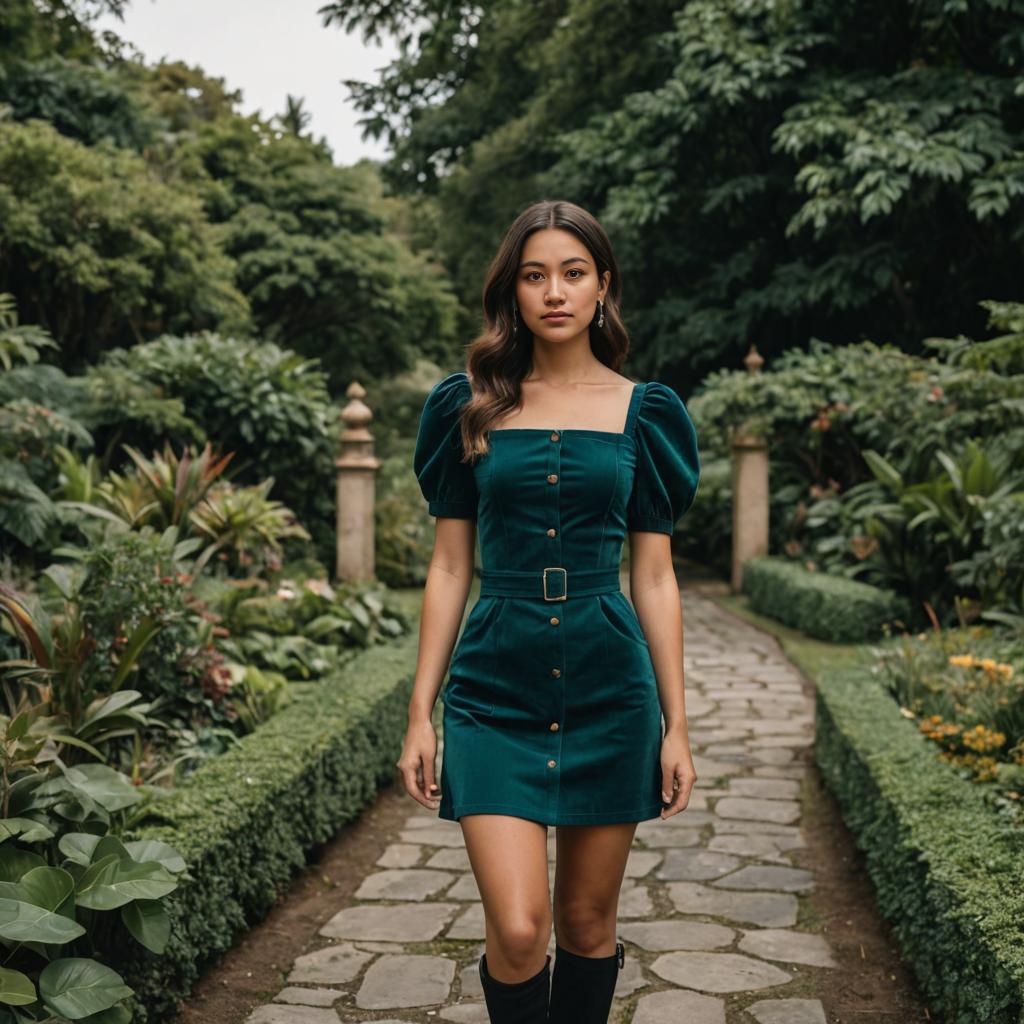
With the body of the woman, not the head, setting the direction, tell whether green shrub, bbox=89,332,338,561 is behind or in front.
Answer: behind

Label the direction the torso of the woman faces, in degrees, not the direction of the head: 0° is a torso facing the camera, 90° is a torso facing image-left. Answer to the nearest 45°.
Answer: approximately 0°

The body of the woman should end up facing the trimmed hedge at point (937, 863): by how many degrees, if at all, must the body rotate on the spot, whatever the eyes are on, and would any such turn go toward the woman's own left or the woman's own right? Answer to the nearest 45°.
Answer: approximately 135° to the woman's own left

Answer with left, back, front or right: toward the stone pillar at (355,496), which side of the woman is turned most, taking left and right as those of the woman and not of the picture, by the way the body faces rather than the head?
back

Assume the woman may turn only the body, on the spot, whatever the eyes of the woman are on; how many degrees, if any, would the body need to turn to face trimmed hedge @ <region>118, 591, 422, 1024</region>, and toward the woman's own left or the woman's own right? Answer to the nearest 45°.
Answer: approximately 135° to the woman's own right

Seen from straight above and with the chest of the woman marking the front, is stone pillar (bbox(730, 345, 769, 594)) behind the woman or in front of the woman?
behind
